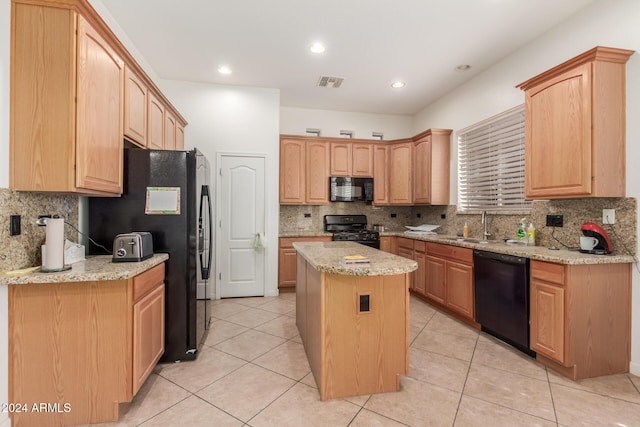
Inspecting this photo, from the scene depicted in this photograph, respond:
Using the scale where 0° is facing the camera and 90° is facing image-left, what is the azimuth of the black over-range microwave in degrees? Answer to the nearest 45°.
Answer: approximately 0°

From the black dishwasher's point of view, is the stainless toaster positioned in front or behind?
in front

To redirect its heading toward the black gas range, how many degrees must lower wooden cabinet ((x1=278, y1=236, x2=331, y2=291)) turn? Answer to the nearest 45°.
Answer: approximately 135° to its left

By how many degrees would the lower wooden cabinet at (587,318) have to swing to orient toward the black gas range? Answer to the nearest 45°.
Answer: approximately 45° to its right

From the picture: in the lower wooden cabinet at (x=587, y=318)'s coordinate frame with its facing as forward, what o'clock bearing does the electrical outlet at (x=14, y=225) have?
The electrical outlet is roughly at 12 o'clock from the lower wooden cabinet.

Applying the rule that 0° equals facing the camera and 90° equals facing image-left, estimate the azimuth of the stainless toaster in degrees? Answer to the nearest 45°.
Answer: approximately 45°

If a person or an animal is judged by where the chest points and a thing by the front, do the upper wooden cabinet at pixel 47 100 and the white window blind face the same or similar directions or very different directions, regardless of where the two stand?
very different directions

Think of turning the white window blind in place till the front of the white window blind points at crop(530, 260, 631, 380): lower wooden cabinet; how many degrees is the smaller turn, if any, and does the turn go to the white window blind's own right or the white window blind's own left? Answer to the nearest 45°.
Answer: approximately 90° to the white window blind's own left

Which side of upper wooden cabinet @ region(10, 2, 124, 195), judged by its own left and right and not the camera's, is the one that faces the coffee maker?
front

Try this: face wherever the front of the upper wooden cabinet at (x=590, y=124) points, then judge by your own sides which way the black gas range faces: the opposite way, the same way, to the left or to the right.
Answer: to the left

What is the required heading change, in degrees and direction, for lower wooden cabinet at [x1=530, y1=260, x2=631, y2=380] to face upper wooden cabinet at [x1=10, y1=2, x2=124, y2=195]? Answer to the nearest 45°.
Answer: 0° — it already faces it
